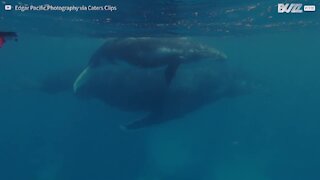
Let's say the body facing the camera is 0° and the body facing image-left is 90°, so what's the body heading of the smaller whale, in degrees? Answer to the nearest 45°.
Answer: approximately 270°
